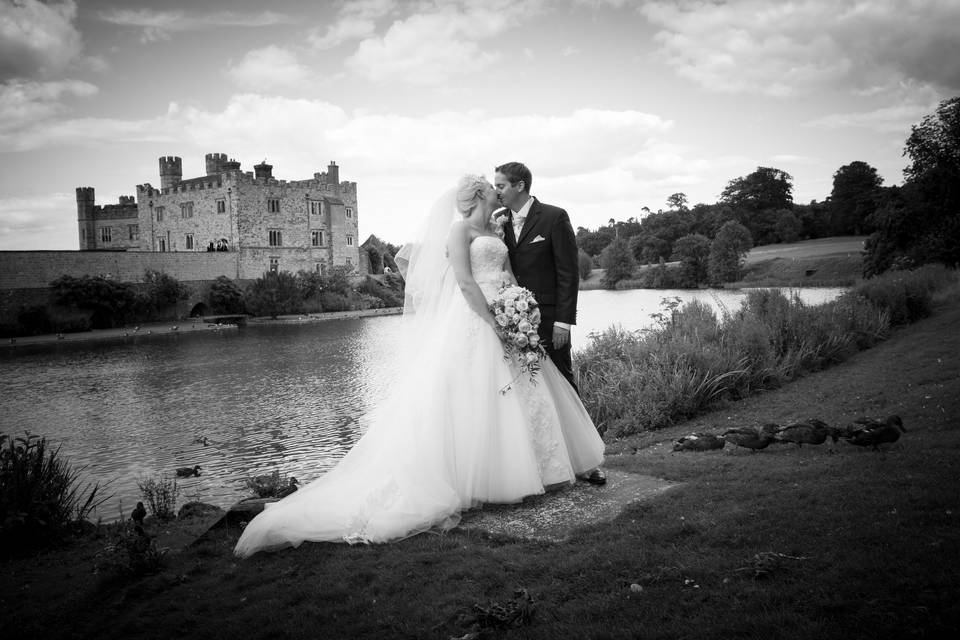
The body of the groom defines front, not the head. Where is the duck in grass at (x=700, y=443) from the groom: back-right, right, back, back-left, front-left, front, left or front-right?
back

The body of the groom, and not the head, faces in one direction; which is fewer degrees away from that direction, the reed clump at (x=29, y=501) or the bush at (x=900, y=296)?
the reed clump

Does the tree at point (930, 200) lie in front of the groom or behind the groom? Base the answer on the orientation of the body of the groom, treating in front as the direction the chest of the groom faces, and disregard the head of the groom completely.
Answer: behind

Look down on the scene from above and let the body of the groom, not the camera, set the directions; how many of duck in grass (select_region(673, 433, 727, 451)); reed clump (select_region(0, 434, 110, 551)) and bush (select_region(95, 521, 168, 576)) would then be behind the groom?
1

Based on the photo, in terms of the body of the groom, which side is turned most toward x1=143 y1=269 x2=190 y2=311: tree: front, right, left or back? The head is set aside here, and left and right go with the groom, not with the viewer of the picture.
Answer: right

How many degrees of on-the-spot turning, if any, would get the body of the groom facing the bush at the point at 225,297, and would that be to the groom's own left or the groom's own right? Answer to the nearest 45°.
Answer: approximately 90° to the groom's own right

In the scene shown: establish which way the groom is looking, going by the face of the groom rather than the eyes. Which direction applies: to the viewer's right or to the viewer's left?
to the viewer's left

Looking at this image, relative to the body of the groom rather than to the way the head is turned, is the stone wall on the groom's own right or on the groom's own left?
on the groom's own right

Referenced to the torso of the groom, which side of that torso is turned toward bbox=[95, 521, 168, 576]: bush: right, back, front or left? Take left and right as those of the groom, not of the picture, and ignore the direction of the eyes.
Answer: front

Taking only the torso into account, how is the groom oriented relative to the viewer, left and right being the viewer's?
facing the viewer and to the left of the viewer

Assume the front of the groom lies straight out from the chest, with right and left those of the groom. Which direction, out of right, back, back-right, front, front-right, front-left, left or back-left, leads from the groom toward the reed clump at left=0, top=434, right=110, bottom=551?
front-right
